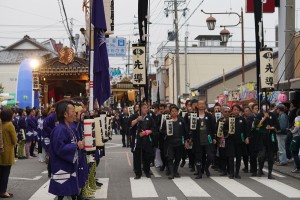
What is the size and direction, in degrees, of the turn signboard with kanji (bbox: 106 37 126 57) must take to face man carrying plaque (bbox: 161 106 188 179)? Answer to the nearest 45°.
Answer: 0° — it already faces them

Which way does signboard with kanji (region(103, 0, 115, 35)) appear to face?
toward the camera

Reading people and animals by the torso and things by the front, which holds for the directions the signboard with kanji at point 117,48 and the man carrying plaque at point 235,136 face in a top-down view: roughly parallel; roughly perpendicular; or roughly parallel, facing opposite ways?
roughly parallel

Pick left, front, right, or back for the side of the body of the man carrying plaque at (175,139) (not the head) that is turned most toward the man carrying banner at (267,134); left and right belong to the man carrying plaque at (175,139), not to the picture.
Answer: left

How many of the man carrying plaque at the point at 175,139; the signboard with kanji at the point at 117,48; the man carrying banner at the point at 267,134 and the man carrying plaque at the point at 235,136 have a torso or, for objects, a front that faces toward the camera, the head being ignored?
4

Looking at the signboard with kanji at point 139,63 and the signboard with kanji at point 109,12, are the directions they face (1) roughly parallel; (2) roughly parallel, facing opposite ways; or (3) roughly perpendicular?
roughly parallel

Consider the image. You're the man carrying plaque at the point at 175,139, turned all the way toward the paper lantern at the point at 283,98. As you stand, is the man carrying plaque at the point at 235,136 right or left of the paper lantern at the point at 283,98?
right

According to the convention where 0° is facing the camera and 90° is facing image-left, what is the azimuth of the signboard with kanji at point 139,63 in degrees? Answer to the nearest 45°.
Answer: approximately 0°

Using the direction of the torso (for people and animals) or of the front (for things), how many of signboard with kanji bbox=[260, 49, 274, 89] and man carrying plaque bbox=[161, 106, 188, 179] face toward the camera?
2

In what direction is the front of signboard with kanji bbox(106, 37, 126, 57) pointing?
toward the camera
